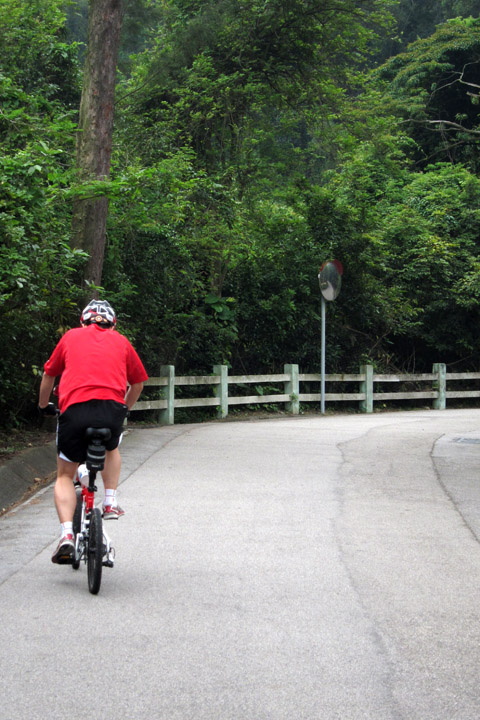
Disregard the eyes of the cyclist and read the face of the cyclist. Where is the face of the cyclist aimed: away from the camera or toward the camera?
away from the camera

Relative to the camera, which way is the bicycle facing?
away from the camera

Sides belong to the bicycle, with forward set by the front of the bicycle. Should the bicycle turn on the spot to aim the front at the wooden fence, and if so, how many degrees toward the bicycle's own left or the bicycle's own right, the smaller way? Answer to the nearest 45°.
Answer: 0° — it already faces it

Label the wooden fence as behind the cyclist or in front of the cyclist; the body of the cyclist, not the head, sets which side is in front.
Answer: in front

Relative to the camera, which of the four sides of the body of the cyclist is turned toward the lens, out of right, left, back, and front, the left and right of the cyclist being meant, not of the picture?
back
